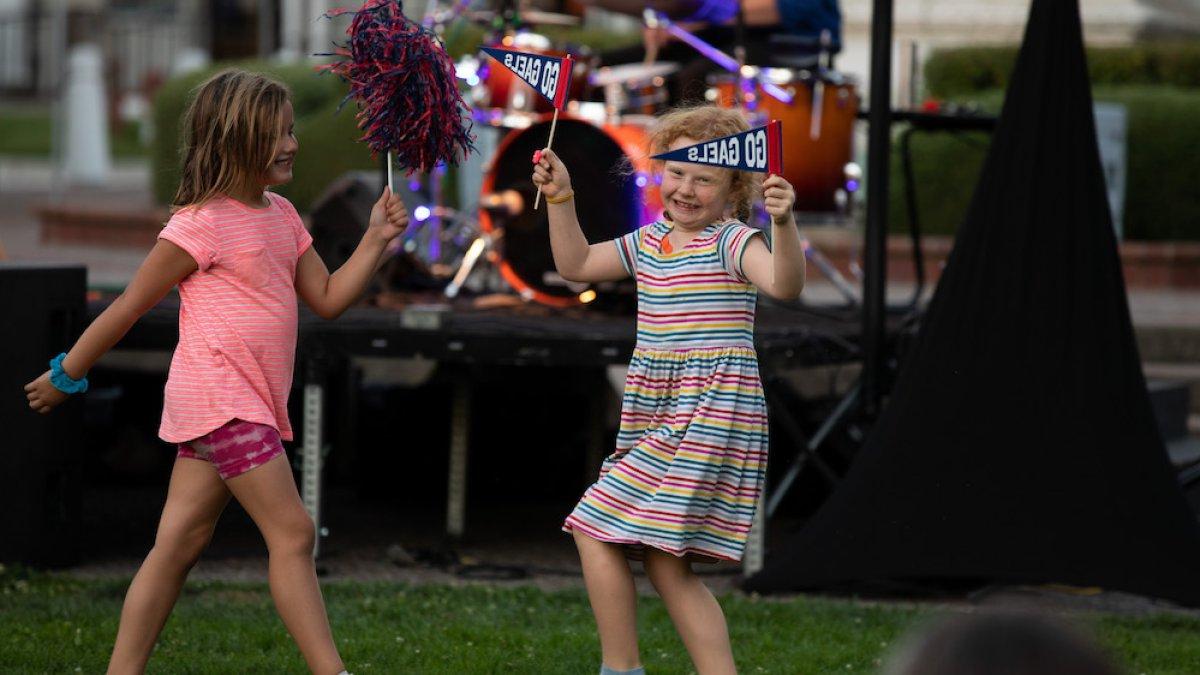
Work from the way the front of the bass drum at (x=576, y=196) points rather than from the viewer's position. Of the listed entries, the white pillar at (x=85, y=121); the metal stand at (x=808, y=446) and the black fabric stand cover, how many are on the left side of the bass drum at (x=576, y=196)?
2

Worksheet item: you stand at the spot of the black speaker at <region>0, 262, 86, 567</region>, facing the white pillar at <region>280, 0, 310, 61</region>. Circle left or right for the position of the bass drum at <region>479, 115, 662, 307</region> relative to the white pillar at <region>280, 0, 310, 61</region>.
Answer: right

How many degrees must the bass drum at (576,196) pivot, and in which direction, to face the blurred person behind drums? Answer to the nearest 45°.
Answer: approximately 180°

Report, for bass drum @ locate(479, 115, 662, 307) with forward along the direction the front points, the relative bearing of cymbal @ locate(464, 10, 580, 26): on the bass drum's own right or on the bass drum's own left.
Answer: on the bass drum's own right

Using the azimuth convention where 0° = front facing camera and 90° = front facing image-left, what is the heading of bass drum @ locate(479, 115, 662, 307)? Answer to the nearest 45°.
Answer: approximately 45°

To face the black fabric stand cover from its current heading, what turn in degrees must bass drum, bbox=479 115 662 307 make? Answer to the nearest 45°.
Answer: approximately 90° to its left

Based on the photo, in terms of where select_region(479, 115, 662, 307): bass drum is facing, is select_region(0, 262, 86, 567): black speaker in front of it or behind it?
in front

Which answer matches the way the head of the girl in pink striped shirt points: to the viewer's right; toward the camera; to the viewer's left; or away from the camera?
to the viewer's right

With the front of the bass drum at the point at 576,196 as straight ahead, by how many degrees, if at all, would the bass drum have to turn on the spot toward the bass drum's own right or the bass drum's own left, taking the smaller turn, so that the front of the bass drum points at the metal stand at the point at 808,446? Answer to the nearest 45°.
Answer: approximately 90° to the bass drum's own left

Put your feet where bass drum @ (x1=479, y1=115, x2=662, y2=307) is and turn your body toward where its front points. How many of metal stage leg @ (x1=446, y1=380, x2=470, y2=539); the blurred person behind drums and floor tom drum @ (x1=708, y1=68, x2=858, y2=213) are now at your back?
2
